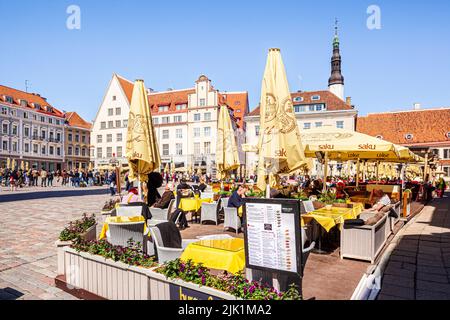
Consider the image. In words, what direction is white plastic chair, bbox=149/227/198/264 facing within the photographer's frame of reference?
facing to the right of the viewer

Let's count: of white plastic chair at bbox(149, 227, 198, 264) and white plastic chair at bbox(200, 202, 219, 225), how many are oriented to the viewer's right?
1

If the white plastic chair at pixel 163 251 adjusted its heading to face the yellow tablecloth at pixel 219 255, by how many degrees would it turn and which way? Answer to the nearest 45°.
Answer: approximately 45° to its right

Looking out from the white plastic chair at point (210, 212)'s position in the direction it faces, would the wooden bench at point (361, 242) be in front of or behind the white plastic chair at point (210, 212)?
behind

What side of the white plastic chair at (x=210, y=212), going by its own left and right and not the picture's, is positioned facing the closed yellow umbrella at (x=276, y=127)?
back

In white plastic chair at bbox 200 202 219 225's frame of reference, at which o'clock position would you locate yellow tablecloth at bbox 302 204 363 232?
The yellow tablecloth is roughly at 5 o'clock from the white plastic chair.
